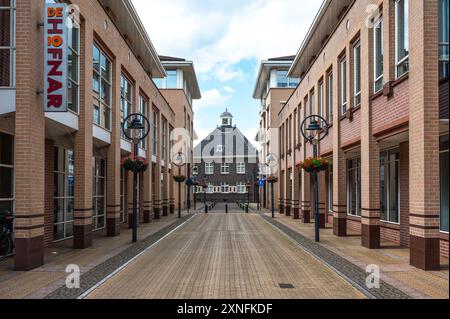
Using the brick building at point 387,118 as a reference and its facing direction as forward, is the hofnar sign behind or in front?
in front

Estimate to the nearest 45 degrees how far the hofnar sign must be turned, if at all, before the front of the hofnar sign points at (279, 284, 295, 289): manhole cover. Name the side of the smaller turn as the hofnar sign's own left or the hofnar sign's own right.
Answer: approximately 45° to the hofnar sign's own left

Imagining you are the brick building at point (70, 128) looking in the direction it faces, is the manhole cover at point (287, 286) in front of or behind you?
in front

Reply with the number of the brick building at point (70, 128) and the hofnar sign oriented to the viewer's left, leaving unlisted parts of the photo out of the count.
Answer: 0

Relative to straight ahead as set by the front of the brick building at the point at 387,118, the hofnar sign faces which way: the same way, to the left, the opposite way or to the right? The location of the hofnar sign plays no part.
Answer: to the left

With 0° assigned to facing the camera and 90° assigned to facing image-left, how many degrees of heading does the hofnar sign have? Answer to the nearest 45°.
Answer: approximately 0°

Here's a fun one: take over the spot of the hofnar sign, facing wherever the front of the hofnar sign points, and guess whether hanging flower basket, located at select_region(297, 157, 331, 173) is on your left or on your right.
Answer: on your left

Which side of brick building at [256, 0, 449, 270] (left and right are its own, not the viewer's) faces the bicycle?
front

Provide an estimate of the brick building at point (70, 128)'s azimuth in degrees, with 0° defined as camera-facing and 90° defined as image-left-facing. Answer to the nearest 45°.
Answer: approximately 315°

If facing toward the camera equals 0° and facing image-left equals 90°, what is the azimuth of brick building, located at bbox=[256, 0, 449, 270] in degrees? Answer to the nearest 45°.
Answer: approximately 45°

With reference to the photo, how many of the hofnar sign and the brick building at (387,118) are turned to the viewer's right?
0
